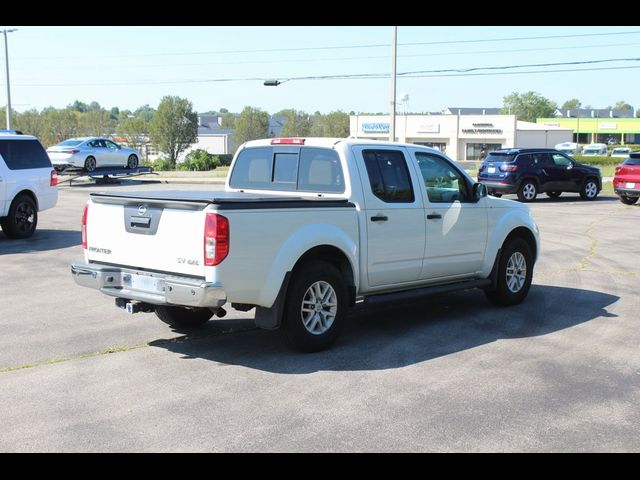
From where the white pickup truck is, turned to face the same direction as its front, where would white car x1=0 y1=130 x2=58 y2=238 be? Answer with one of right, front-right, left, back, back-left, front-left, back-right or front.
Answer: left

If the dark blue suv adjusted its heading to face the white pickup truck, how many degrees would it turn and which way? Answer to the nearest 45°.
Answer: approximately 135° to its right

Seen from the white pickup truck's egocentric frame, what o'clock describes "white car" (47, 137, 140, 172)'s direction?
The white car is roughly at 10 o'clock from the white pickup truck.

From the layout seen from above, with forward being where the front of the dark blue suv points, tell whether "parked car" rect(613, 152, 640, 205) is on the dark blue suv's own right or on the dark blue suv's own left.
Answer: on the dark blue suv's own right

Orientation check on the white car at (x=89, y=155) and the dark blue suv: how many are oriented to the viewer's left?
0

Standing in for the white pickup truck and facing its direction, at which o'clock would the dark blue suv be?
The dark blue suv is roughly at 11 o'clock from the white pickup truck.

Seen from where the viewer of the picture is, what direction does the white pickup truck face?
facing away from the viewer and to the right of the viewer

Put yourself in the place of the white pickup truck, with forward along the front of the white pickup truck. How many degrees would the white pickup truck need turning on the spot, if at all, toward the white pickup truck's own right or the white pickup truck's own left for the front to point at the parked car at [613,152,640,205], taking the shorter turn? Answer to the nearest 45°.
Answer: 0° — it already faces it

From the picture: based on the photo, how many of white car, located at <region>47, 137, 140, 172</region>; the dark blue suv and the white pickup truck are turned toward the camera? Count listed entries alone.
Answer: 0

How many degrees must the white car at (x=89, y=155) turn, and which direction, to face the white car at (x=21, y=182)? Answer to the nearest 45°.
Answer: approximately 135° to its right

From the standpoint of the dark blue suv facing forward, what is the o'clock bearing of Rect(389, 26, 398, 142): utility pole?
The utility pole is roughly at 9 o'clock from the dark blue suv.

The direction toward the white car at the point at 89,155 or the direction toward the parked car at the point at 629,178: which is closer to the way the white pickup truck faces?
the parked car

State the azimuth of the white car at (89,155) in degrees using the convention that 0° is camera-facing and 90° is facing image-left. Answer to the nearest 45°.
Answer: approximately 225°

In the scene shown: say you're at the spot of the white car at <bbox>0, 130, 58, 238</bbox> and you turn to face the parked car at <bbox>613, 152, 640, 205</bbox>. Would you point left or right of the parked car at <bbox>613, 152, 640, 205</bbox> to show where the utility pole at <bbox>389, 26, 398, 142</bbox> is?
left

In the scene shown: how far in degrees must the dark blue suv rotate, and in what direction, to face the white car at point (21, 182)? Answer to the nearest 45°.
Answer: approximately 180°

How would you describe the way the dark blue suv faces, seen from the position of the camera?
facing away from the viewer and to the right of the viewer
